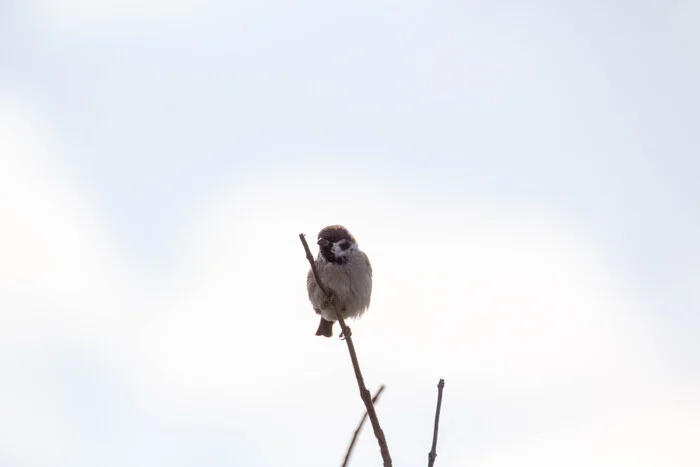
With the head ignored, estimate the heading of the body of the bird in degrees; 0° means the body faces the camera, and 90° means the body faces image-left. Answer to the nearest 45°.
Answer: approximately 0°
